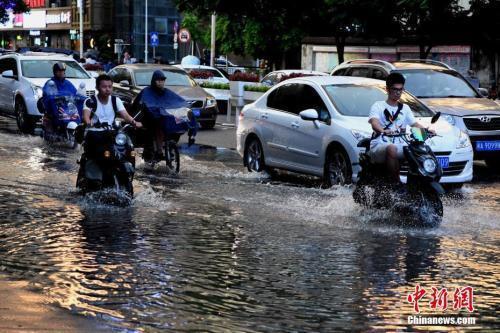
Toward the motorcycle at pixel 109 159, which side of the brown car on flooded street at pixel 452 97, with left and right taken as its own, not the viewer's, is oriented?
right

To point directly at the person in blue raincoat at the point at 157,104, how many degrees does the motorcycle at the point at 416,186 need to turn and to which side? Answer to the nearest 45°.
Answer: approximately 180°

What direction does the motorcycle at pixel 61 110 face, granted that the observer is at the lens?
facing the viewer and to the right of the viewer

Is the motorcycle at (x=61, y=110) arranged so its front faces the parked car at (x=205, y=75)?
no

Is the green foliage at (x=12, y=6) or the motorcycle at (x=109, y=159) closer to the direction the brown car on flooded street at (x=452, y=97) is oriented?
the motorcycle

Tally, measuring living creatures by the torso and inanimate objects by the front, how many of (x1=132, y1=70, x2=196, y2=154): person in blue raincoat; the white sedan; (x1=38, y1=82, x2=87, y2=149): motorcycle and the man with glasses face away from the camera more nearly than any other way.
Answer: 0

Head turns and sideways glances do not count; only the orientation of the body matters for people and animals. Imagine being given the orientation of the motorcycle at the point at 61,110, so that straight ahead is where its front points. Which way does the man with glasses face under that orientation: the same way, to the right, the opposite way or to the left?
the same way

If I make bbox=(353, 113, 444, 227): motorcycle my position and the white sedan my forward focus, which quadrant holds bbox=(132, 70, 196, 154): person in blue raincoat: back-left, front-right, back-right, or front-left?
front-left

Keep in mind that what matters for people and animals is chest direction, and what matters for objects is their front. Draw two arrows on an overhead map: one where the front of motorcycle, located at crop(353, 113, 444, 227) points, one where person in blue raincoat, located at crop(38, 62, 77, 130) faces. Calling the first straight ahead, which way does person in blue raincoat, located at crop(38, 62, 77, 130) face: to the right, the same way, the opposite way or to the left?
the same way

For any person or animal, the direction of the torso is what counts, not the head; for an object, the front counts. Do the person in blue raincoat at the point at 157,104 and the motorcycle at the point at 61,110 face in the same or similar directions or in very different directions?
same or similar directions

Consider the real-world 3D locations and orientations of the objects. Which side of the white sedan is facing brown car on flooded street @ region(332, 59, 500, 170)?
left

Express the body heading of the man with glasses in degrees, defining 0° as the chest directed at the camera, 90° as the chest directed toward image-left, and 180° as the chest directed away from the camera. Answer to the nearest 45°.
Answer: approximately 315°

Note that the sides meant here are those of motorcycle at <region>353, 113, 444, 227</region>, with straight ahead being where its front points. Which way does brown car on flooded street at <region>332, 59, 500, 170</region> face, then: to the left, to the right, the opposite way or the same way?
the same way

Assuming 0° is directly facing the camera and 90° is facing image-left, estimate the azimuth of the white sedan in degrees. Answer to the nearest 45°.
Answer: approximately 315°

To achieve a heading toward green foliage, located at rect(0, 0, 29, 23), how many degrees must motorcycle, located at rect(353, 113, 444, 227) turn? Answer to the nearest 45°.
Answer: approximately 180°

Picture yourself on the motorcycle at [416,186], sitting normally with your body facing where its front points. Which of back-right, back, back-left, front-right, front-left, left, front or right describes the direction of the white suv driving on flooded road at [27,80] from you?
back

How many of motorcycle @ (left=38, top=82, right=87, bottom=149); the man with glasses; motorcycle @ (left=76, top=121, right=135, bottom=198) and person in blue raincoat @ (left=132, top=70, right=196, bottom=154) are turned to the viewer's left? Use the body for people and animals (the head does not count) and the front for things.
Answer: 0
